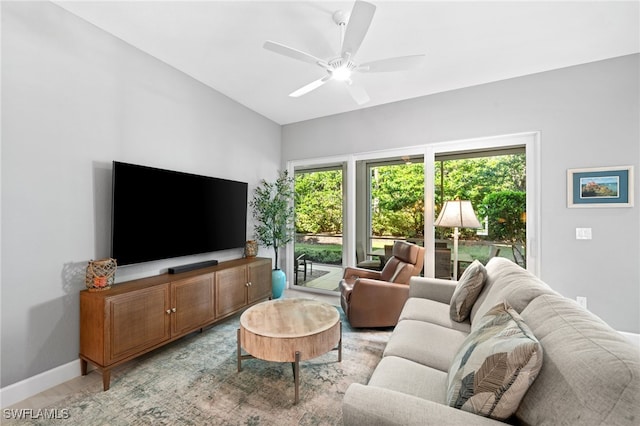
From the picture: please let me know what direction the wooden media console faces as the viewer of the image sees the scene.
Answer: facing the viewer and to the right of the viewer

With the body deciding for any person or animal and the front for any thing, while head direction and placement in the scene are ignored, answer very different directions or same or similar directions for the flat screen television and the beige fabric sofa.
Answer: very different directions

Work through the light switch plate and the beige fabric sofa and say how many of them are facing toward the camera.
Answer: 1

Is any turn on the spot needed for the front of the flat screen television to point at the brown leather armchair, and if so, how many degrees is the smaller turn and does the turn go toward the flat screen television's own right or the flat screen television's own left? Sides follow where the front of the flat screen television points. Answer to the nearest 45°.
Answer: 0° — it already faces it

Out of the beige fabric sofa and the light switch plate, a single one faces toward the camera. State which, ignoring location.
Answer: the light switch plate

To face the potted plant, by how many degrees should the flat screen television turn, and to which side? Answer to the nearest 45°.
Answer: approximately 90° to its left

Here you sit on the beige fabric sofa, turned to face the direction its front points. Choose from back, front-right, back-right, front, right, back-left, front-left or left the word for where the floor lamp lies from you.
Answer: right

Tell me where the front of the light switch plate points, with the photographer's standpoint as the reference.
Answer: facing the viewer

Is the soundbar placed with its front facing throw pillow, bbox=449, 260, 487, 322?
yes

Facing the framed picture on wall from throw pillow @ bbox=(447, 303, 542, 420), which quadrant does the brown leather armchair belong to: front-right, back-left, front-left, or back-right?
front-left

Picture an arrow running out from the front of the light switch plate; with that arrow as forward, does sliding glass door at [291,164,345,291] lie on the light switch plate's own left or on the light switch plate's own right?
on the light switch plate's own right

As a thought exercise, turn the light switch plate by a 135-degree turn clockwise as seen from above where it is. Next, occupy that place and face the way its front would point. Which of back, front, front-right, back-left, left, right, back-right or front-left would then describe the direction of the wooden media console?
left

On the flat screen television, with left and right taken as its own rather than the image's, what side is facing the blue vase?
left

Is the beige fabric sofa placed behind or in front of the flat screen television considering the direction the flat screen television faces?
in front

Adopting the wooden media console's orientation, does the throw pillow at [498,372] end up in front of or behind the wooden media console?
in front

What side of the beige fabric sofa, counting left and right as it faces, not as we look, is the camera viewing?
left
